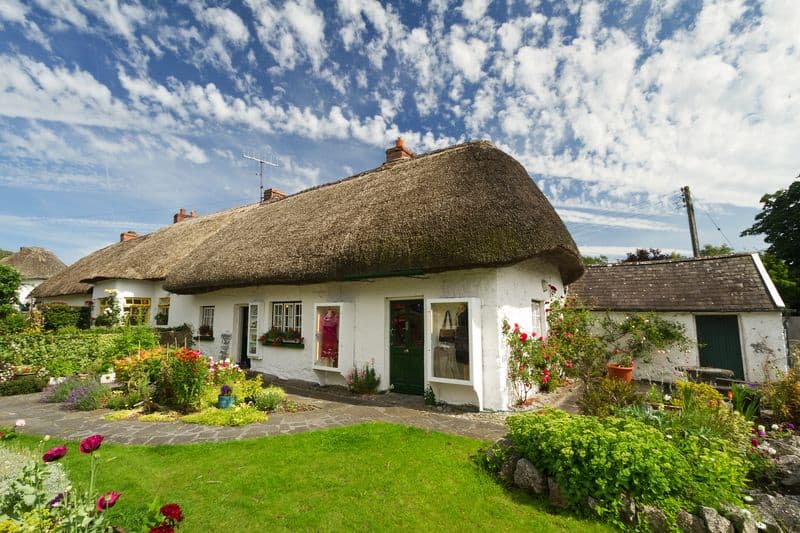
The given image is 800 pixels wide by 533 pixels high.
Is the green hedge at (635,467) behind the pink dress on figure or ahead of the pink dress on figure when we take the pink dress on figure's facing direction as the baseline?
ahead

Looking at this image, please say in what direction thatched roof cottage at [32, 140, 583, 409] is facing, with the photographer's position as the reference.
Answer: facing the viewer and to the left of the viewer

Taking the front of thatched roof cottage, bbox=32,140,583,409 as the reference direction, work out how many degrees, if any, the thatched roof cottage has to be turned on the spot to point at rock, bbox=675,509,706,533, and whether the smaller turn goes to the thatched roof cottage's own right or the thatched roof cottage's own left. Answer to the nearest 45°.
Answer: approximately 45° to the thatched roof cottage's own left

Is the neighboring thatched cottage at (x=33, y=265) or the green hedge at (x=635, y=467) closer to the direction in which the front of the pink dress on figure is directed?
the green hedge

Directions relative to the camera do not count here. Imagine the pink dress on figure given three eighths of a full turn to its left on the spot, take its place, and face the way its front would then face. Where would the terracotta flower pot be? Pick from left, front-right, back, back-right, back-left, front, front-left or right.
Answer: front-right

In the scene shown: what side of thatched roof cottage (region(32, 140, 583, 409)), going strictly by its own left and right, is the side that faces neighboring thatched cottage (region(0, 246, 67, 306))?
right

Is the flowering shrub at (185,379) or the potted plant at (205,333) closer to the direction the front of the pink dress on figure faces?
the flowering shrub

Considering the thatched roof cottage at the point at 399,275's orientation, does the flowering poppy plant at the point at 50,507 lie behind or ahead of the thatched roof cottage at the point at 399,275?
ahead

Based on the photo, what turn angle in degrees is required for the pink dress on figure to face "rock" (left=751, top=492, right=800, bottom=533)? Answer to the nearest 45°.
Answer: approximately 45° to its left

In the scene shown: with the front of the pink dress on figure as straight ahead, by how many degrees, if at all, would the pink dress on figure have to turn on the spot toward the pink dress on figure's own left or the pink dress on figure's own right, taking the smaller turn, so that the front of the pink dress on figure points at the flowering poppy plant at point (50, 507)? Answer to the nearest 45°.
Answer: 0° — it already faces it

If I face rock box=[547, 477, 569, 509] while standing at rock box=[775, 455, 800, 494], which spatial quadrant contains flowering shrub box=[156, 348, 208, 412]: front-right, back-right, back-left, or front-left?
front-right

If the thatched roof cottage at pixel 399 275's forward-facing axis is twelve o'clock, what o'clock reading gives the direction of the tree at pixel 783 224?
The tree is roughly at 7 o'clock from the thatched roof cottage.

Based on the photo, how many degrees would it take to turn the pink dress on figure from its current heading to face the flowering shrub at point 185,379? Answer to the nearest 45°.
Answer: approximately 45° to its right

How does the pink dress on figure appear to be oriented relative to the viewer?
toward the camera

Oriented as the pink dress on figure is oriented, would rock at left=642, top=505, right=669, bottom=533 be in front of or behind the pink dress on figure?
in front
